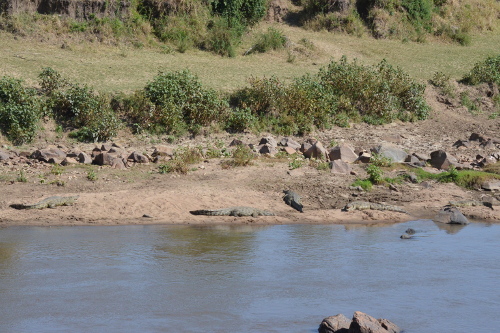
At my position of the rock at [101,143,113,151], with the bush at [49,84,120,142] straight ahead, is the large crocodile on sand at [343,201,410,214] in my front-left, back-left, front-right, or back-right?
back-right

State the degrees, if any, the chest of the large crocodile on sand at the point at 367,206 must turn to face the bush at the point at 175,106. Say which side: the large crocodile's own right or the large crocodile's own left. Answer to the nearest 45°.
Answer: approximately 45° to the large crocodile's own right

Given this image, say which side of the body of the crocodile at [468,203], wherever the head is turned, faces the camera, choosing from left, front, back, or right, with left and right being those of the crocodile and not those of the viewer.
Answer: left

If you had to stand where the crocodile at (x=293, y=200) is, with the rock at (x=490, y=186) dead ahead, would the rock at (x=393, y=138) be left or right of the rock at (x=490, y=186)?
left

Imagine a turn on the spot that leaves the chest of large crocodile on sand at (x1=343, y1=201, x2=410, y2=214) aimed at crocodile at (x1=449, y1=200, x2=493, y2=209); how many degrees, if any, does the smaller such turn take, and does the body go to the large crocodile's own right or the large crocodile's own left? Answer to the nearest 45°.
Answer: approximately 135° to the large crocodile's own right

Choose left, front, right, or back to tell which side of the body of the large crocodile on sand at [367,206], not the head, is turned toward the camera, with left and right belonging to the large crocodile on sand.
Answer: left

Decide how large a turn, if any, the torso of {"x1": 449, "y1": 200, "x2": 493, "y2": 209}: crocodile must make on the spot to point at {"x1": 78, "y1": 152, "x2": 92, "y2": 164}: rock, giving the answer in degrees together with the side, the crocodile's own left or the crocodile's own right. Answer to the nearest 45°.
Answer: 0° — it already faces it

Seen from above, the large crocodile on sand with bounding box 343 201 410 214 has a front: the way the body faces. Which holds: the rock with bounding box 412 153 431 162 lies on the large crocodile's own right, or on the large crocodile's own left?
on the large crocodile's own right

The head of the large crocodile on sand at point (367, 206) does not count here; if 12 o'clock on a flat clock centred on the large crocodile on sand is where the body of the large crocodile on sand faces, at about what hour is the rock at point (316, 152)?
The rock is roughly at 2 o'clock from the large crocodile on sand.
